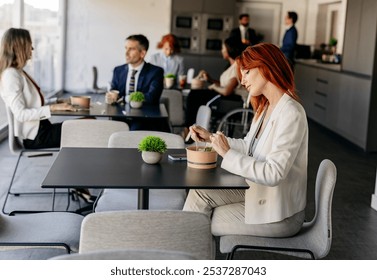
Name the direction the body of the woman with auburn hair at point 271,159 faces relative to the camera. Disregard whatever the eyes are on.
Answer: to the viewer's left

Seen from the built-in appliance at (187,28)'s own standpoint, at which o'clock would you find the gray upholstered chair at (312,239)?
The gray upholstered chair is roughly at 12 o'clock from the built-in appliance.

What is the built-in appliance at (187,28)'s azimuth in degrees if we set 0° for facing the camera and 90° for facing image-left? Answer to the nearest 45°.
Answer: approximately 0°

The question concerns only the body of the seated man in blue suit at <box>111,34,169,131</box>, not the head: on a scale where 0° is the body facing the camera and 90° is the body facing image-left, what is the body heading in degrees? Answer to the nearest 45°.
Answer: approximately 45°

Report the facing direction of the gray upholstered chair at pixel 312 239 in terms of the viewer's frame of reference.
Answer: facing to the left of the viewer

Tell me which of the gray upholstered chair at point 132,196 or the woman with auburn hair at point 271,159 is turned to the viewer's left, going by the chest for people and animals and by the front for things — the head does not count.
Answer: the woman with auburn hair

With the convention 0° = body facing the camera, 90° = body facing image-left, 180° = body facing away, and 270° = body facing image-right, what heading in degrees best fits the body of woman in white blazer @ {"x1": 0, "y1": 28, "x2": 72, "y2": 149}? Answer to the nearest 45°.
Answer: approximately 270°

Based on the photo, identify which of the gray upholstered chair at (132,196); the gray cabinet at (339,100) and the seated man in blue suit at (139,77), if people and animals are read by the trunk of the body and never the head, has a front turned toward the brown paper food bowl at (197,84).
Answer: the gray cabinet

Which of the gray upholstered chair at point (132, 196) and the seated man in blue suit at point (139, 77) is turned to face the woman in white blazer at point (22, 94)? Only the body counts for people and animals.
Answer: the seated man in blue suit

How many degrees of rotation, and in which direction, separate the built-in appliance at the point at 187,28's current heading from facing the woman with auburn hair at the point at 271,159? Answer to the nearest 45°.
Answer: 0° — it already faces them
